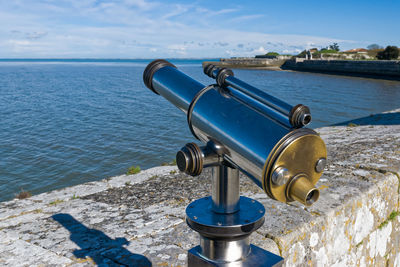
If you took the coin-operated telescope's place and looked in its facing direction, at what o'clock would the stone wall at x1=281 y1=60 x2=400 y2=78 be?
The stone wall is roughly at 2 o'clock from the coin-operated telescope.

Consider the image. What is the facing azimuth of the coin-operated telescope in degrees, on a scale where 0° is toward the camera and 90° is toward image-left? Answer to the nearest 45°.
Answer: approximately 135°
